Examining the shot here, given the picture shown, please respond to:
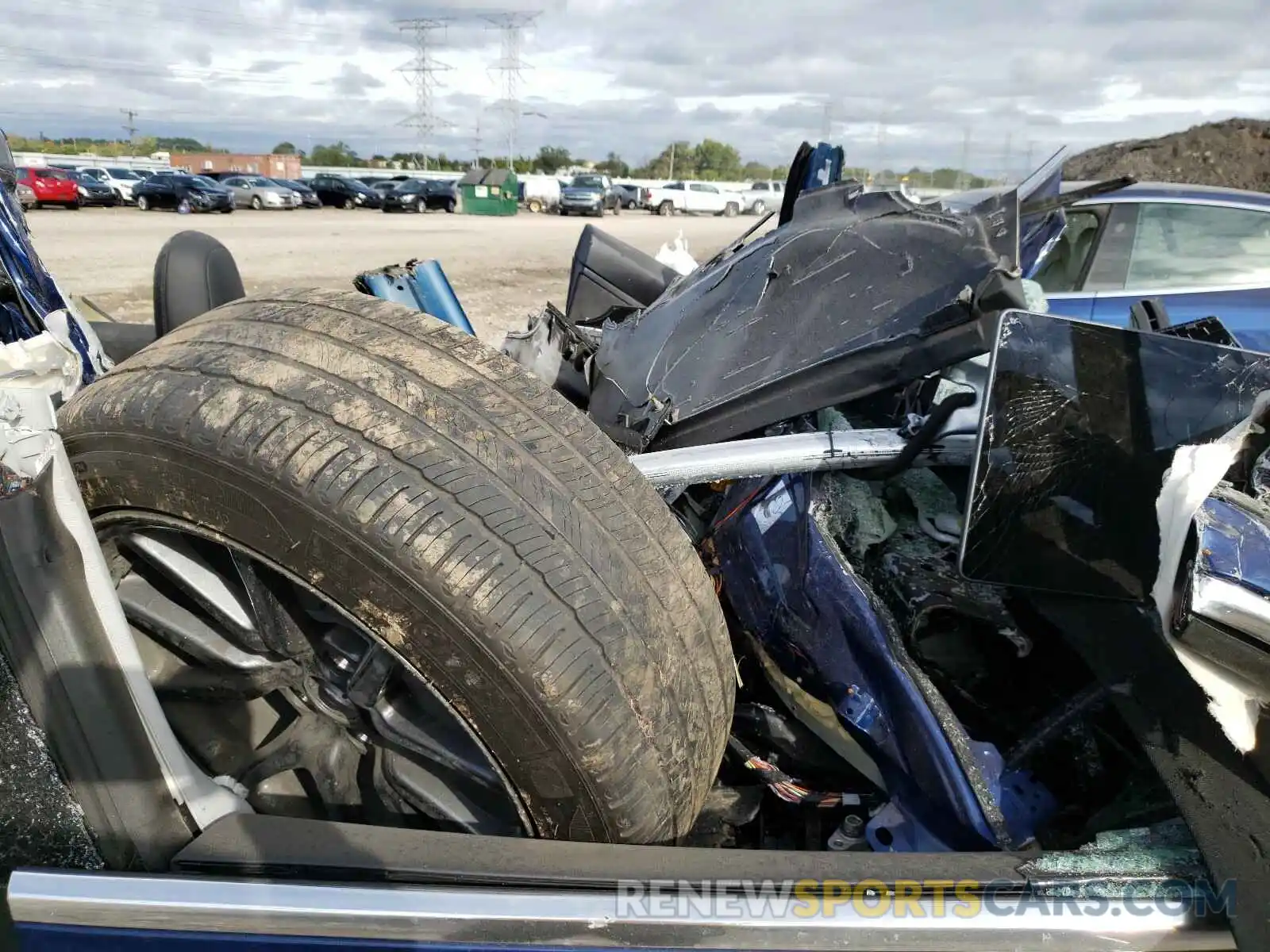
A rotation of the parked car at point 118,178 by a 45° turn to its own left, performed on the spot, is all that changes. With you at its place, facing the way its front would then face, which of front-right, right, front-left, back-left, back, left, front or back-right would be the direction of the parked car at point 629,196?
front

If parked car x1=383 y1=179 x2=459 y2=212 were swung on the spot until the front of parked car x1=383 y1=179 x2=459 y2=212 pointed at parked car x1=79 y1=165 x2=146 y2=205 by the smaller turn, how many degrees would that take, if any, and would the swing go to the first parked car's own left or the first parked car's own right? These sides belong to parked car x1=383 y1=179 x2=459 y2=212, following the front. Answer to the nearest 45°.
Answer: approximately 45° to the first parked car's own right

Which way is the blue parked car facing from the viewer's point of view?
to the viewer's left

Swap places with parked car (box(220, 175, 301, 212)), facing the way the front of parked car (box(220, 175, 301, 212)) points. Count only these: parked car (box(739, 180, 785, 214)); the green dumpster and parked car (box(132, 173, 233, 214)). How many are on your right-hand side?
1

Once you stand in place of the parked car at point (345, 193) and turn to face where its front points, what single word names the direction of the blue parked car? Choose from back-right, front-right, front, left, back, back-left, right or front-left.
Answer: front-right

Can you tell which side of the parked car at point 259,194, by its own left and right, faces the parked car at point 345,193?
left

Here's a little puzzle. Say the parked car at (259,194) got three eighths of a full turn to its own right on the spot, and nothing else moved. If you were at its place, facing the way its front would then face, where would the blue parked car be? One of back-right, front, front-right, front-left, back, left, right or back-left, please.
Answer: left

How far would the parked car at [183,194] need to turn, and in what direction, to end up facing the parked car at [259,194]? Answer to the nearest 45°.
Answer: approximately 90° to its left

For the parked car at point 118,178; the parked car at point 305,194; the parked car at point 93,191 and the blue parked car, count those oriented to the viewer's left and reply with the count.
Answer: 1

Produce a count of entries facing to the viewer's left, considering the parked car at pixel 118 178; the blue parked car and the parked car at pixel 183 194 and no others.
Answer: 1

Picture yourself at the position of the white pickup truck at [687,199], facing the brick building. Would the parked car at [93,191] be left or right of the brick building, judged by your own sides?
left

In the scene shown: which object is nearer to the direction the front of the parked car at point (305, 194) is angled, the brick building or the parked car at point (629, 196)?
the parked car

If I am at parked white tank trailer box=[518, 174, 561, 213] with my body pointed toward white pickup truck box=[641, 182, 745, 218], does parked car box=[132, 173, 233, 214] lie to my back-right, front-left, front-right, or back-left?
back-right

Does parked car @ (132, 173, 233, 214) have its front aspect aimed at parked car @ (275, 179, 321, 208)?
no

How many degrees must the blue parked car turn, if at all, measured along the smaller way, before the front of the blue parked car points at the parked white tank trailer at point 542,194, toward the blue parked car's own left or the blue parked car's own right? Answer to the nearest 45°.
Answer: approximately 45° to the blue parked car's own right

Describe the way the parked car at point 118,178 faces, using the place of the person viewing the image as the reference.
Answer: facing the viewer and to the right of the viewer

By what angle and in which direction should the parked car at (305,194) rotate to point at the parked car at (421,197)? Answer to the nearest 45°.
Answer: approximately 45° to its left
